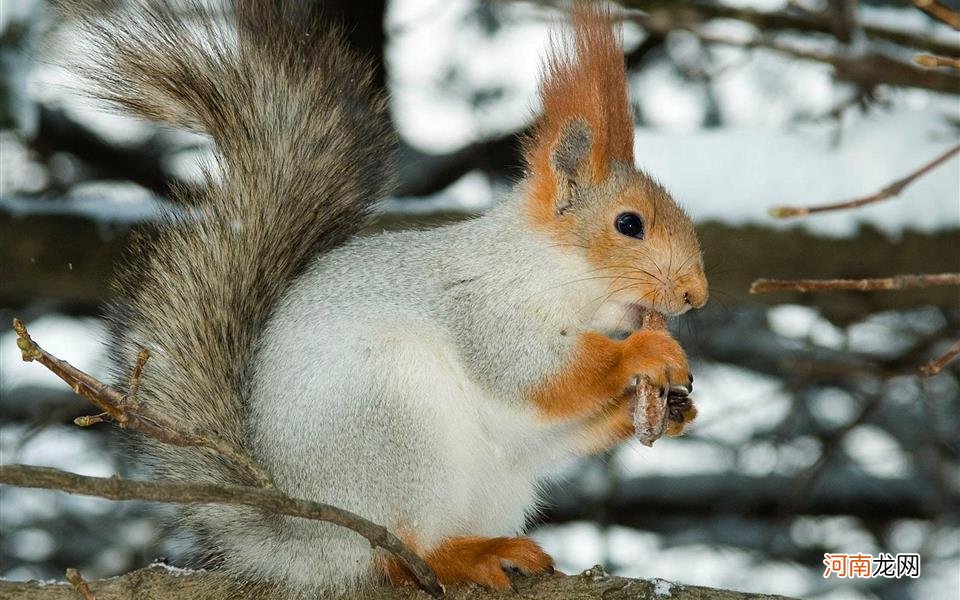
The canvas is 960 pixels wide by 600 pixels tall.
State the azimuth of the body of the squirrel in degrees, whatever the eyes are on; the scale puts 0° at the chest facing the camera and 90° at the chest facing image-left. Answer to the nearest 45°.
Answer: approximately 270°

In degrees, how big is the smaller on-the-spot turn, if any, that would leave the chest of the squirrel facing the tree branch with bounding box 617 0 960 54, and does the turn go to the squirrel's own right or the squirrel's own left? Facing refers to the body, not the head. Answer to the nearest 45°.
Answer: approximately 45° to the squirrel's own left
